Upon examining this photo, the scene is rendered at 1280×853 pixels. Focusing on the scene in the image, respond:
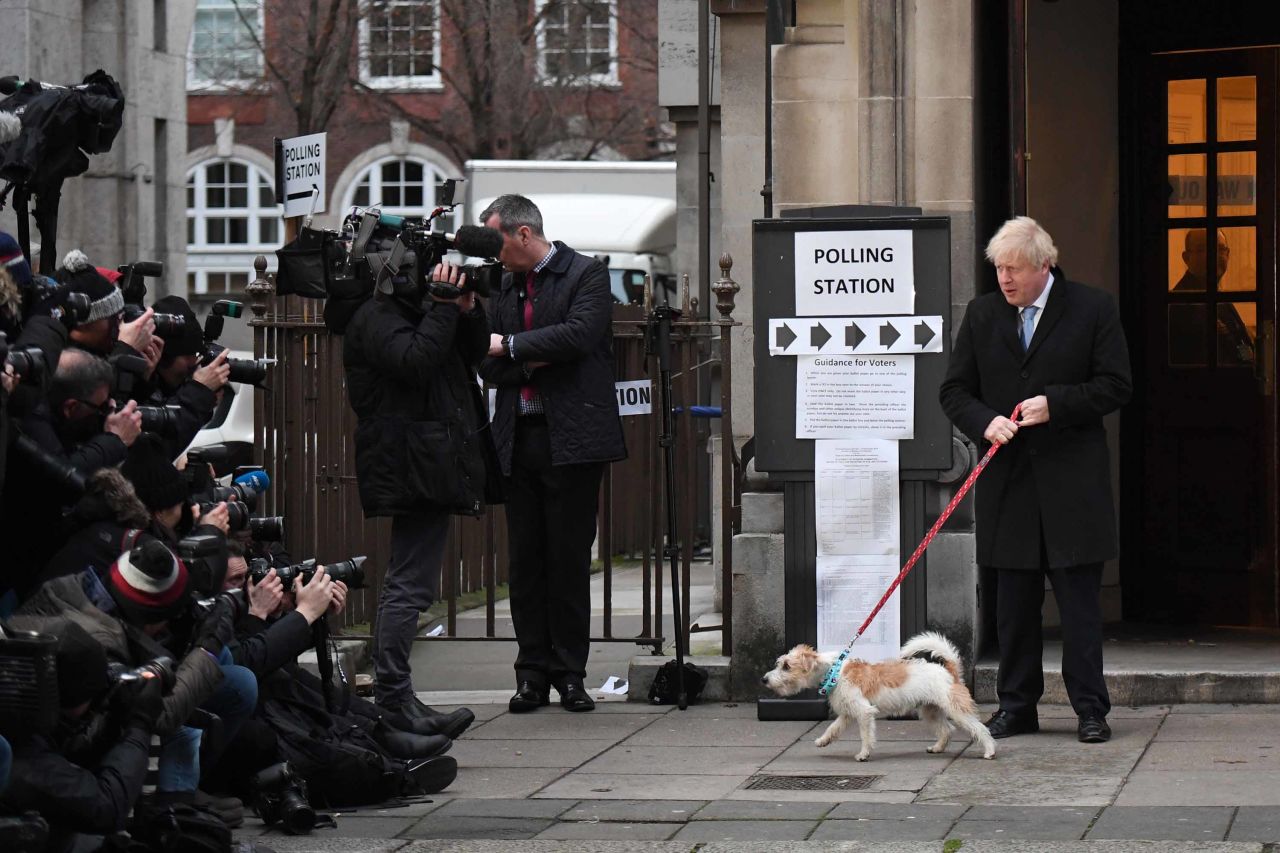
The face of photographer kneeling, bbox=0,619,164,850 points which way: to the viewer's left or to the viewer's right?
to the viewer's right

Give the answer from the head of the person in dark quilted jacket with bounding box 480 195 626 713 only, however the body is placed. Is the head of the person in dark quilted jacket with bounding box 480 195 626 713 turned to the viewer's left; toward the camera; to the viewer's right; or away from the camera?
to the viewer's left

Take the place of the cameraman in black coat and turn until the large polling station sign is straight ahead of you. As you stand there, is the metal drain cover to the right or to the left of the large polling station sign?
right

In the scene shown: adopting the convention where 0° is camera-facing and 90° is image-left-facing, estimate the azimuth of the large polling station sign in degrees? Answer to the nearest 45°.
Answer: approximately 0°

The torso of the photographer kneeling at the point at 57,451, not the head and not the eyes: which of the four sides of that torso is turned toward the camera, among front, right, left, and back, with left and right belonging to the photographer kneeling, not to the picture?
right

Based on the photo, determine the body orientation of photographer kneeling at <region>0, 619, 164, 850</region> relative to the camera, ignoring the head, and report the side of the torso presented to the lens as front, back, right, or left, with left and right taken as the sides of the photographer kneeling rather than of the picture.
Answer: right

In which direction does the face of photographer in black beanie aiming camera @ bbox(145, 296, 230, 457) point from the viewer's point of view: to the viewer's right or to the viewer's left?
to the viewer's right

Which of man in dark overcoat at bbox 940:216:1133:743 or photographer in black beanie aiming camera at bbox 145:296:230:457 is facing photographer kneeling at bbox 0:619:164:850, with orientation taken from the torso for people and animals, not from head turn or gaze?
the man in dark overcoat

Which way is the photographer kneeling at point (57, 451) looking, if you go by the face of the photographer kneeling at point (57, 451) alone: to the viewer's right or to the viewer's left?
to the viewer's right

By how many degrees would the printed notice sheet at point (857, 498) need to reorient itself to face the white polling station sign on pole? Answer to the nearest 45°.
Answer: approximately 135° to its right

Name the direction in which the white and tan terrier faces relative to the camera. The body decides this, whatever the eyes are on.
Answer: to the viewer's left

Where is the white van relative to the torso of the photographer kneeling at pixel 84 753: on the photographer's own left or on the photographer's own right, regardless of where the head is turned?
on the photographer's own left

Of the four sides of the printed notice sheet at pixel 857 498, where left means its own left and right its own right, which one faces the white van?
back

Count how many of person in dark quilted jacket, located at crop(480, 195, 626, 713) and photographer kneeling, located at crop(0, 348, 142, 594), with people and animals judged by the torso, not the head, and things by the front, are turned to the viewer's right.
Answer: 1

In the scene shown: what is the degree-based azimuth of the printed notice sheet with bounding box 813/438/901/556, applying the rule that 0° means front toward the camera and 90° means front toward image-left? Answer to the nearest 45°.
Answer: approximately 0°

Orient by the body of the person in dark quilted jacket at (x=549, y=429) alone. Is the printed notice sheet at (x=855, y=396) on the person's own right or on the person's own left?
on the person's own left
